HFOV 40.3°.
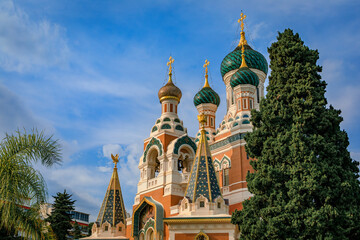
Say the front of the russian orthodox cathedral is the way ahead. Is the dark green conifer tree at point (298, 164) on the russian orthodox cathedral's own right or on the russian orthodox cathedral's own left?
on the russian orthodox cathedral's own left

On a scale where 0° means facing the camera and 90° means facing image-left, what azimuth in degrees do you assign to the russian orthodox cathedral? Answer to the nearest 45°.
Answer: approximately 45°

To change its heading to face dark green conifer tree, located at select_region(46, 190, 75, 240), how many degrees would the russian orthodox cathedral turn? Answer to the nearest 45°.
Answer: approximately 90° to its right
